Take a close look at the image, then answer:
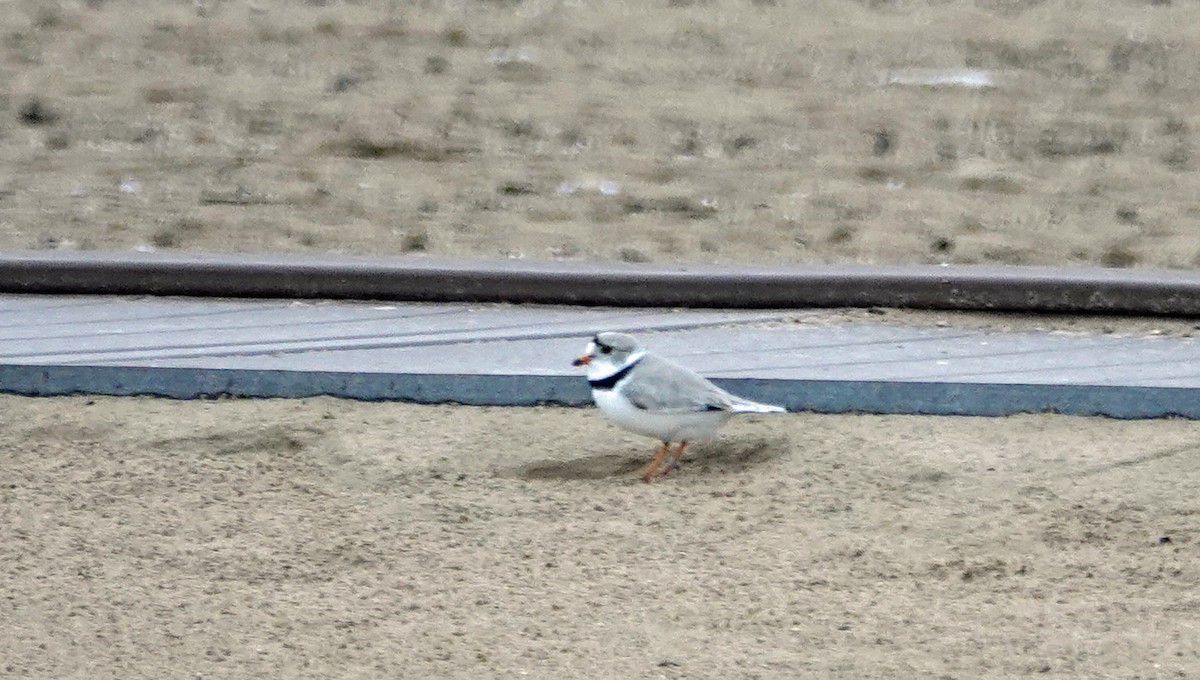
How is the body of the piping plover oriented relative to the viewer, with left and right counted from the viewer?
facing to the left of the viewer
